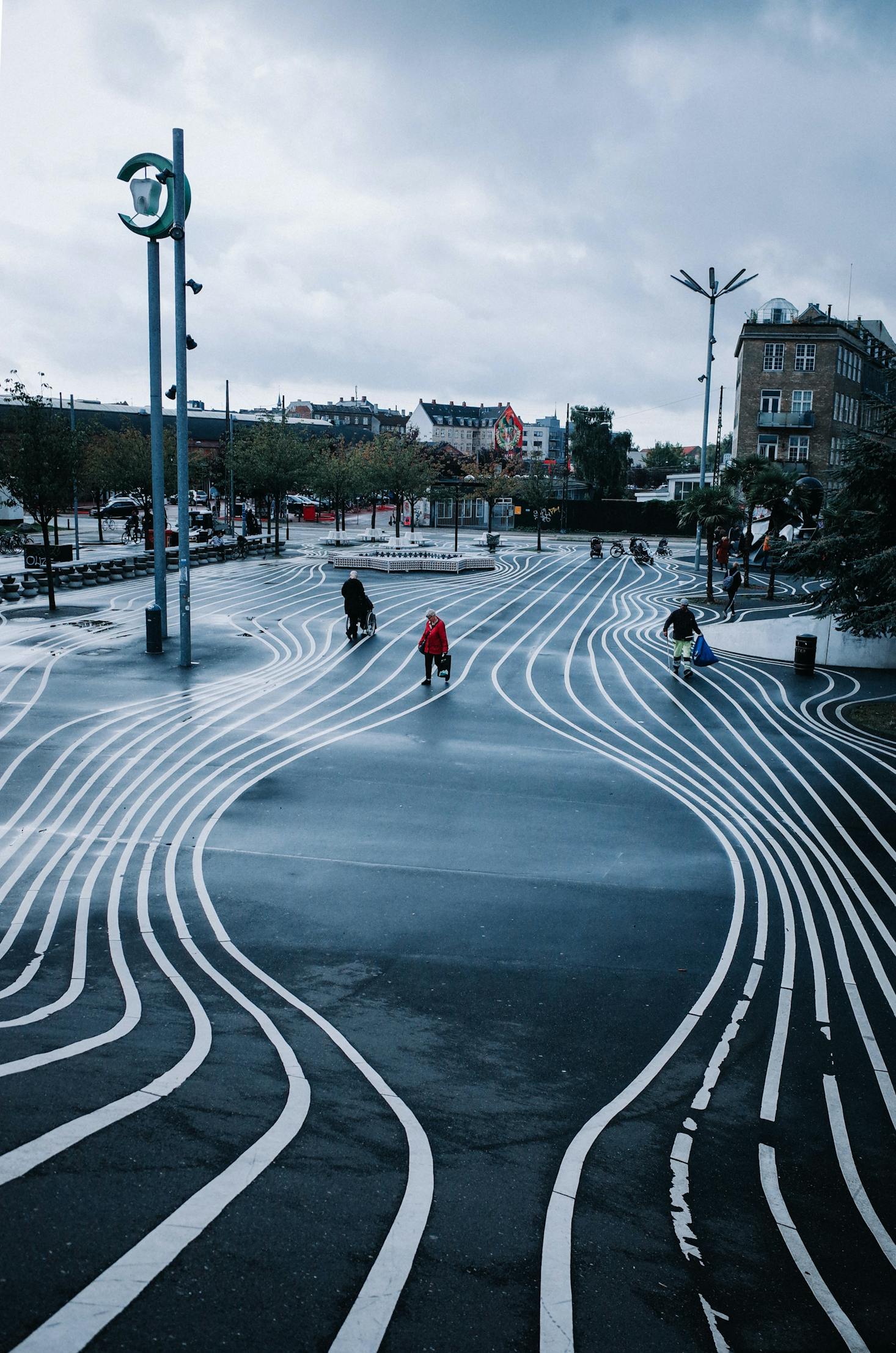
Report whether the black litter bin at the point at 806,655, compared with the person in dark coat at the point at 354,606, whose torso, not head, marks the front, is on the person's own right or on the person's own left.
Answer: on the person's own right

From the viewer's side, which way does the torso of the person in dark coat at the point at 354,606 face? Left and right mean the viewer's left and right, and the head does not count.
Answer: facing away from the viewer

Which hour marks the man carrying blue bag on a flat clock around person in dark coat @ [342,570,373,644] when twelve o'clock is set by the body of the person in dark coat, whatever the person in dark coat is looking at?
The man carrying blue bag is roughly at 4 o'clock from the person in dark coat.

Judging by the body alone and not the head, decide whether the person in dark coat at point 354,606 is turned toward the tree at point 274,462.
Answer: yes

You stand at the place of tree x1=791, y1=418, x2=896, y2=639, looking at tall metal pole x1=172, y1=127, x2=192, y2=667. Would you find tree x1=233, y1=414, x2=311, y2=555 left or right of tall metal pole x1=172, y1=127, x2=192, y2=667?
right

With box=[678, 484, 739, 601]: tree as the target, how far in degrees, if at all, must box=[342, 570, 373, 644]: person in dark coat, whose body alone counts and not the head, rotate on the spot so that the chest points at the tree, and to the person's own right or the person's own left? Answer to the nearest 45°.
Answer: approximately 45° to the person's own right

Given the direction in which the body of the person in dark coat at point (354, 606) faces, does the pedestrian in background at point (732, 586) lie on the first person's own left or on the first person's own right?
on the first person's own right

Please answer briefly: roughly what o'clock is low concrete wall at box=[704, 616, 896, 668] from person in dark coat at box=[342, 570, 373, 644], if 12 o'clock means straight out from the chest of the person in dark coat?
The low concrete wall is roughly at 3 o'clock from the person in dark coat.

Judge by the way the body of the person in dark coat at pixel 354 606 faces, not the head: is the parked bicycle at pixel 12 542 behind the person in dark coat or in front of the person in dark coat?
in front

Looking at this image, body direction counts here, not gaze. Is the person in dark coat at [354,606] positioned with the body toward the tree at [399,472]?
yes
